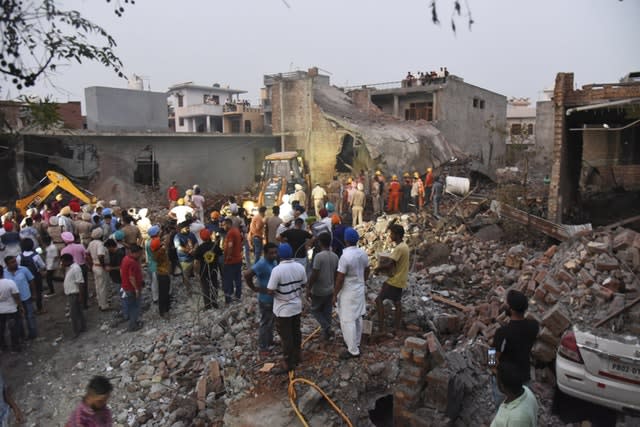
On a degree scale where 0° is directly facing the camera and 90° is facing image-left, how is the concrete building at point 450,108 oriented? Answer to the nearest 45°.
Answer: approximately 45°

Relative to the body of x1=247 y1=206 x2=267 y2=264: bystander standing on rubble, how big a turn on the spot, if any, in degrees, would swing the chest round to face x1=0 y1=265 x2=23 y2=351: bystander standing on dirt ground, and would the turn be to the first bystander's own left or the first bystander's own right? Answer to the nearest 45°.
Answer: approximately 180°

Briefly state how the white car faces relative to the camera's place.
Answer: facing away from the viewer and to the right of the viewer

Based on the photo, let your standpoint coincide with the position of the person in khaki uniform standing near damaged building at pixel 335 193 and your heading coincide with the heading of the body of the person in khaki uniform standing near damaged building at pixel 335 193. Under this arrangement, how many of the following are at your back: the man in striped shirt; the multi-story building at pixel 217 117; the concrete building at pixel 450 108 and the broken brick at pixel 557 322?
2

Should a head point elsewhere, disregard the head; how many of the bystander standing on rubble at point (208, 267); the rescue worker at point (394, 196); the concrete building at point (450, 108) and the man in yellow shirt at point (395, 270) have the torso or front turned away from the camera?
2

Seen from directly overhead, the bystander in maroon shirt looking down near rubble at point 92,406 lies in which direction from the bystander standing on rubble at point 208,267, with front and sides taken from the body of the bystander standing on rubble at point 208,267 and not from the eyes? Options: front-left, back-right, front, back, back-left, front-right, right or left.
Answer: back

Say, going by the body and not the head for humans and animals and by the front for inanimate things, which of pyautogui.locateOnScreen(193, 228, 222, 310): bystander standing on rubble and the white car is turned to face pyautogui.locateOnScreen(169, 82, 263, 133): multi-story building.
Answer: the bystander standing on rubble

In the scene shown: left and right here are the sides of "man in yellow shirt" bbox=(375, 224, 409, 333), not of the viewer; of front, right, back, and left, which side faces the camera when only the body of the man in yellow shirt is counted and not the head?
left

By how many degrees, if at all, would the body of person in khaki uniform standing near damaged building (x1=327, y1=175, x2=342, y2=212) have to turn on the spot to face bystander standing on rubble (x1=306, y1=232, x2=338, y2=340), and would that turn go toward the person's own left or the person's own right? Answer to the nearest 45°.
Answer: approximately 180°

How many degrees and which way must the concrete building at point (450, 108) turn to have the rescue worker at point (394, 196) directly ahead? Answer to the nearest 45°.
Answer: approximately 45° to its left
